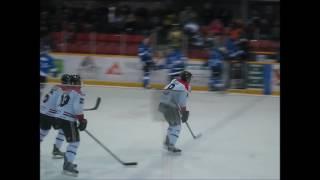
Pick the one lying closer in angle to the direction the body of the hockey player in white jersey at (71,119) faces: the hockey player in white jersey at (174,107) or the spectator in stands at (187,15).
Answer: the spectator in stands

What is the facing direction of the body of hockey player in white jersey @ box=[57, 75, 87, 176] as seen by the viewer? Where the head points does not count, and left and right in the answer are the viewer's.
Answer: facing away from the viewer and to the right of the viewer

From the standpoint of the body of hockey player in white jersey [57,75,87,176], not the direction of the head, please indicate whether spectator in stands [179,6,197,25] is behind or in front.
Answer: in front

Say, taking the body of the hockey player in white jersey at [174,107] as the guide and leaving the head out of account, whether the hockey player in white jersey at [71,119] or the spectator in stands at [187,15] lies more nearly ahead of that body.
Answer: the spectator in stands
